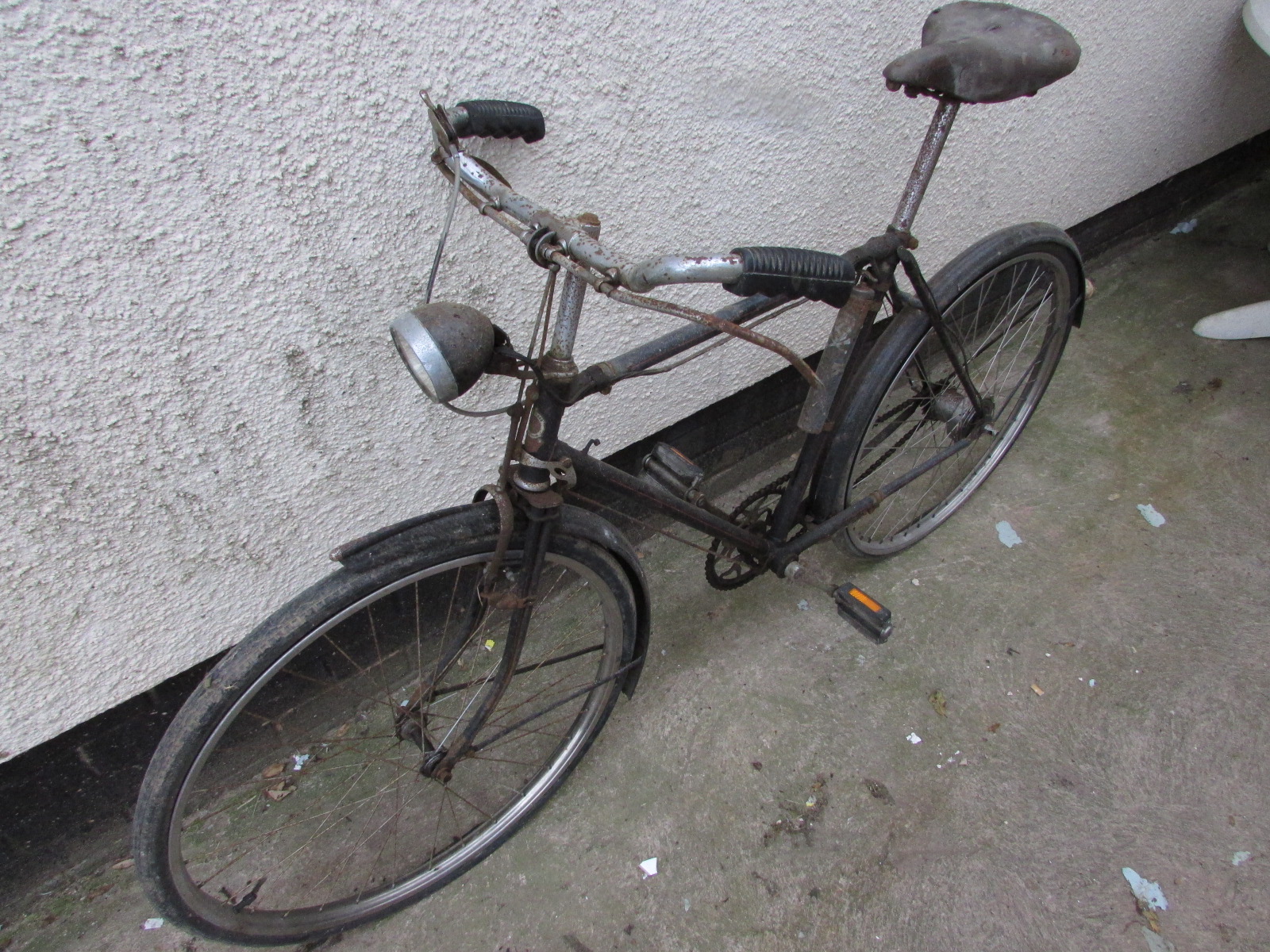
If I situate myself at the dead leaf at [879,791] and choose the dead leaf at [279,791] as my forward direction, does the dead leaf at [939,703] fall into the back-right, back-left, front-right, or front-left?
back-right

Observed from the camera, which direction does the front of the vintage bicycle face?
facing the viewer and to the left of the viewer

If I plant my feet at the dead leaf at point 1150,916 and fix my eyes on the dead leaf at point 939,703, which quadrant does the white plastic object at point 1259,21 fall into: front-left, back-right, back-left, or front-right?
front-right

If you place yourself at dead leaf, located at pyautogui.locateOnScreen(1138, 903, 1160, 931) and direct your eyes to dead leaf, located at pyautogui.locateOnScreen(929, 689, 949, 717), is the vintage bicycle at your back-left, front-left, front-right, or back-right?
front-left

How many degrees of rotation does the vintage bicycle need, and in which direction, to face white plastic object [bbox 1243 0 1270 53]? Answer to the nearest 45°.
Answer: approximately 180°

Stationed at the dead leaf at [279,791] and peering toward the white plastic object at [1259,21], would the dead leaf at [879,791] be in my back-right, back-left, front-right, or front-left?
front-right

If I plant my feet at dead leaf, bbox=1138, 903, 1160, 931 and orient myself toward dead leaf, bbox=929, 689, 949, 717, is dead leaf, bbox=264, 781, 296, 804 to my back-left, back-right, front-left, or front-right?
front-left

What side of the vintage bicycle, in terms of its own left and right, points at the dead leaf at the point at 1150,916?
left

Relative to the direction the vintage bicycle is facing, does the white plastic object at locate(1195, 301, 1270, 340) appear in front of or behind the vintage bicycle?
behind
